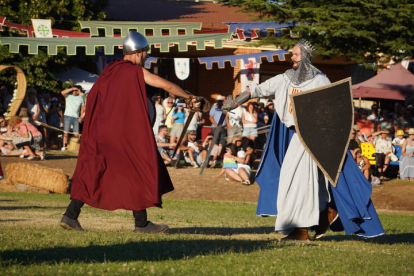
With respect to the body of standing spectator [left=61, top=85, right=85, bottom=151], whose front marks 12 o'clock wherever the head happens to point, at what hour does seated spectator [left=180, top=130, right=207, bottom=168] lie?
The seated spectator is roughly at 10 o'clock from the standing spectator.

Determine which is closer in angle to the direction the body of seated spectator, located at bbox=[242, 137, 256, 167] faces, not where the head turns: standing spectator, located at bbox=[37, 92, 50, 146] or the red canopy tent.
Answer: the standing spectator

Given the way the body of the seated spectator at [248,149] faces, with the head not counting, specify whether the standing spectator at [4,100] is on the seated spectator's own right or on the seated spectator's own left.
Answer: on the seated spectator's own right

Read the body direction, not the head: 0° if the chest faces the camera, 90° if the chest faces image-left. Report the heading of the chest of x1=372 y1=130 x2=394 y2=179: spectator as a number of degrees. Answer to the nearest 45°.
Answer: approximately 0°

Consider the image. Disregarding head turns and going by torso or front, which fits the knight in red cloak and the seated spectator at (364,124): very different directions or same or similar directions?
very different directions
